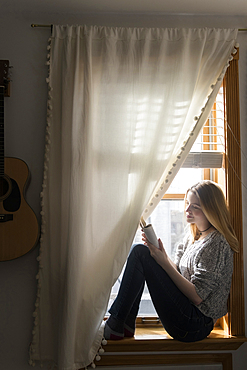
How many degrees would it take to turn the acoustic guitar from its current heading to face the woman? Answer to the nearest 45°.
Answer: approximately 90° to its left

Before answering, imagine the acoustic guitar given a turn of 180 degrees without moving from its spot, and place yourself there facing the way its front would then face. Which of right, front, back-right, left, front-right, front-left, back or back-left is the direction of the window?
right

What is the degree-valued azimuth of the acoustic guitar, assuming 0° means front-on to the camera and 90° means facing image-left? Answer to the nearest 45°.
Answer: approximately 0°

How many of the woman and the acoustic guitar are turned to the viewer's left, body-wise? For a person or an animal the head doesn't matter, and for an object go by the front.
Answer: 1

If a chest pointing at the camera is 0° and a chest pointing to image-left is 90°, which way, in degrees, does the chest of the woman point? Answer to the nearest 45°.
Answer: approximately 90°

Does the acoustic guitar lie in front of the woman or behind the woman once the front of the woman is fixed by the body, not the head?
in front
